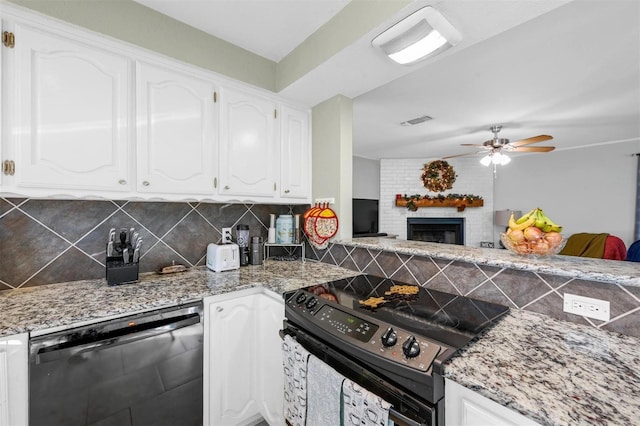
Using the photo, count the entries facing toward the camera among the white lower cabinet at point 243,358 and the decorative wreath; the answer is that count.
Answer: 2

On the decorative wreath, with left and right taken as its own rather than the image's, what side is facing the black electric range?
front

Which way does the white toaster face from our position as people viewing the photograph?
facing the viewer and to the right of the viewer

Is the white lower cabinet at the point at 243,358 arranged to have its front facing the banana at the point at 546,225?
no

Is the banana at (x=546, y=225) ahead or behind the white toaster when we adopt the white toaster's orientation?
ahead

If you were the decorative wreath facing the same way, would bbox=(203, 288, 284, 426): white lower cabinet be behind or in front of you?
in front

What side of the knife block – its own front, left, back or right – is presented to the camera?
front

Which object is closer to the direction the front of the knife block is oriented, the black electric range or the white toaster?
the black electric range

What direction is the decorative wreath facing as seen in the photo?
toward the camera

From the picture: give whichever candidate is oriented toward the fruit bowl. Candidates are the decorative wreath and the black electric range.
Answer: the decorative wreath

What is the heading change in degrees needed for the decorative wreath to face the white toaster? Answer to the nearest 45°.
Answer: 0° — it already faces it

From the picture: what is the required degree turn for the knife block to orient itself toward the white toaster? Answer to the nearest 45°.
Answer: approximately 90° to its left

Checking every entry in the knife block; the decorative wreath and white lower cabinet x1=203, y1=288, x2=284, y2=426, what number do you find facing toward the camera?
3

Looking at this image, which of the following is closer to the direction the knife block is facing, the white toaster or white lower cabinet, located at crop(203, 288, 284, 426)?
the white lower cabinet

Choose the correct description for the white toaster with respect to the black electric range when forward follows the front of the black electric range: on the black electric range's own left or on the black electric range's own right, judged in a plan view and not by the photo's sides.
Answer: on the black electric range's own right

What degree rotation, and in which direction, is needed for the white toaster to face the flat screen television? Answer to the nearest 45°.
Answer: approximately 90° to its left

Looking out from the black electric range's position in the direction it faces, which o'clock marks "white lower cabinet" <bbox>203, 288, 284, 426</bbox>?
The white lower cabinet is roughly at 2 o'clock from the black electric range.
